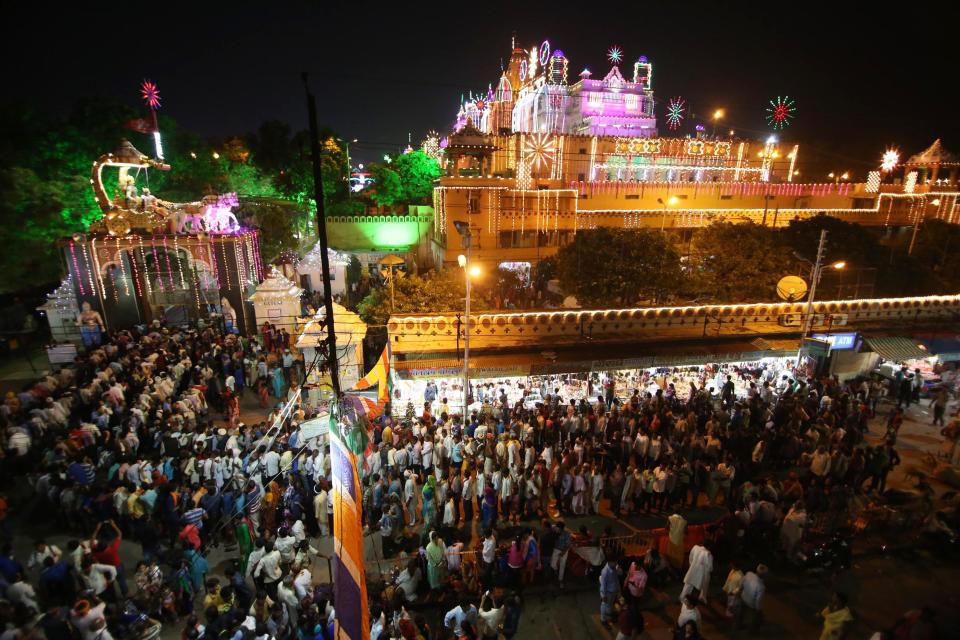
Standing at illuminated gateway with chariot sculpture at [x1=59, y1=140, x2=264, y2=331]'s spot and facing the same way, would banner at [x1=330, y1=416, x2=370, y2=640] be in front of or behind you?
in front

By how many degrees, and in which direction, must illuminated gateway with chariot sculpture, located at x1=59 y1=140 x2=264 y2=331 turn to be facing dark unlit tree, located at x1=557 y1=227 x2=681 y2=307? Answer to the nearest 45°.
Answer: approximately 45° to its left

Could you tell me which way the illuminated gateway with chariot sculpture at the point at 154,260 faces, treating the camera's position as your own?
facing the viewer

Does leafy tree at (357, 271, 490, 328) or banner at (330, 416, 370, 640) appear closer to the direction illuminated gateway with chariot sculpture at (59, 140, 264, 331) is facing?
the banner

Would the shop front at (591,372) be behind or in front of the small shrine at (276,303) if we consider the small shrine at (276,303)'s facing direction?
in front

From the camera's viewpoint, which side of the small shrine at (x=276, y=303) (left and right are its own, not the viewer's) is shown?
front

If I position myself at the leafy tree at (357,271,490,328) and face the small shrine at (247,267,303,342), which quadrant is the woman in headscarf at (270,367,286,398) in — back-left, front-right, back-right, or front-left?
front-left

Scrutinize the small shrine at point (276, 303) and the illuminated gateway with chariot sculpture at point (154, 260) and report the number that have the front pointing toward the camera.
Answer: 2

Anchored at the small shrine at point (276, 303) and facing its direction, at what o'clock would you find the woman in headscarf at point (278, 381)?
The woman in headscarf is roughly at 12 o'clock from the small shrine.

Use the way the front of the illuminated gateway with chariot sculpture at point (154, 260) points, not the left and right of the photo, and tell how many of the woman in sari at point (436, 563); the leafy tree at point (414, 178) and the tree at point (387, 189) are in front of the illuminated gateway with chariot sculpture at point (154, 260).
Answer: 1

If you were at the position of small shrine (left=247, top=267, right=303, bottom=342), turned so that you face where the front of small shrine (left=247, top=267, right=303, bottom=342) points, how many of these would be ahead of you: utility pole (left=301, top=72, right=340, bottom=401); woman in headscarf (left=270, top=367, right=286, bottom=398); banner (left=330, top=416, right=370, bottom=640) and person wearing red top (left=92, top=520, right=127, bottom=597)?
4

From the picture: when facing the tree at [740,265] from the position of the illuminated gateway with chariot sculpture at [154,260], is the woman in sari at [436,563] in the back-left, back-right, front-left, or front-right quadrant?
front-right

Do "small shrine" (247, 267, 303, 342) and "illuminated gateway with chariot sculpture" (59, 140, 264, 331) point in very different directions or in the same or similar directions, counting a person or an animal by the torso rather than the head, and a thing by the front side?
same or similar directions

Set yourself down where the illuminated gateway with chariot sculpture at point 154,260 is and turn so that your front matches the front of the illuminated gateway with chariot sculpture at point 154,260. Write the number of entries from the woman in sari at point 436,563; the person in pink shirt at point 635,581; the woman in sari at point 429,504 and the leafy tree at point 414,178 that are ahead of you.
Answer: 3

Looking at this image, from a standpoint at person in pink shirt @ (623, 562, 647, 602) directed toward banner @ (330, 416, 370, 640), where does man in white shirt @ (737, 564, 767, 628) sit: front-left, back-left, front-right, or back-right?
back-left

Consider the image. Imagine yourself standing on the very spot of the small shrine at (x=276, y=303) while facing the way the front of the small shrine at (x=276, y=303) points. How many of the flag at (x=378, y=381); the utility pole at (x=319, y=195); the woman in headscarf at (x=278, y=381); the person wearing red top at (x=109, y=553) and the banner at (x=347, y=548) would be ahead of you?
5
